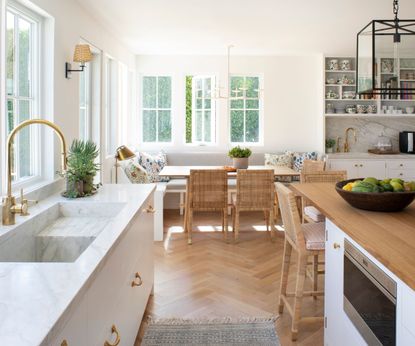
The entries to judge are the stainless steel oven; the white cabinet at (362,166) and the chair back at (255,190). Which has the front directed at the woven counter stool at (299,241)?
the white cabinet

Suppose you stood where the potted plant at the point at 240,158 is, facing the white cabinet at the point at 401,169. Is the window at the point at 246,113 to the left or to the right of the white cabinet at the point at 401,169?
left

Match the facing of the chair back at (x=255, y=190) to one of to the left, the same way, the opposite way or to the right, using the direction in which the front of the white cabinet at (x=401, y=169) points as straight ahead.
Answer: the opposite way

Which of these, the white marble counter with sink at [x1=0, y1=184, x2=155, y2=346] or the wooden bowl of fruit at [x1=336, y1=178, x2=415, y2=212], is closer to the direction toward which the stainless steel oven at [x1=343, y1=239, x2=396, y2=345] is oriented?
the white marble counter with sink

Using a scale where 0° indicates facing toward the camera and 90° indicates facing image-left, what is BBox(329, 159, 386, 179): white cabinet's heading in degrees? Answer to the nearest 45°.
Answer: approximately 0°

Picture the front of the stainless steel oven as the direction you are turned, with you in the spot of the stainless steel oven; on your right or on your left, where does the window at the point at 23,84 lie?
on your right

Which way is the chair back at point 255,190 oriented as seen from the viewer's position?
away from the camera

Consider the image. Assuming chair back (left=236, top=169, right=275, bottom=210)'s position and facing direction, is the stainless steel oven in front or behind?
behind

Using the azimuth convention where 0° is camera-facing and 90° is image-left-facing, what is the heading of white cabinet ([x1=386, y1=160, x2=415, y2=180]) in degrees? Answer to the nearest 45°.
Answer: approximately 0°

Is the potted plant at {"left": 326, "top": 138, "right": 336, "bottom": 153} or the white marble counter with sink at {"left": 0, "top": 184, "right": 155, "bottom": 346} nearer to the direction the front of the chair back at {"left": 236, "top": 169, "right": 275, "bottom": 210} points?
the potted plant
